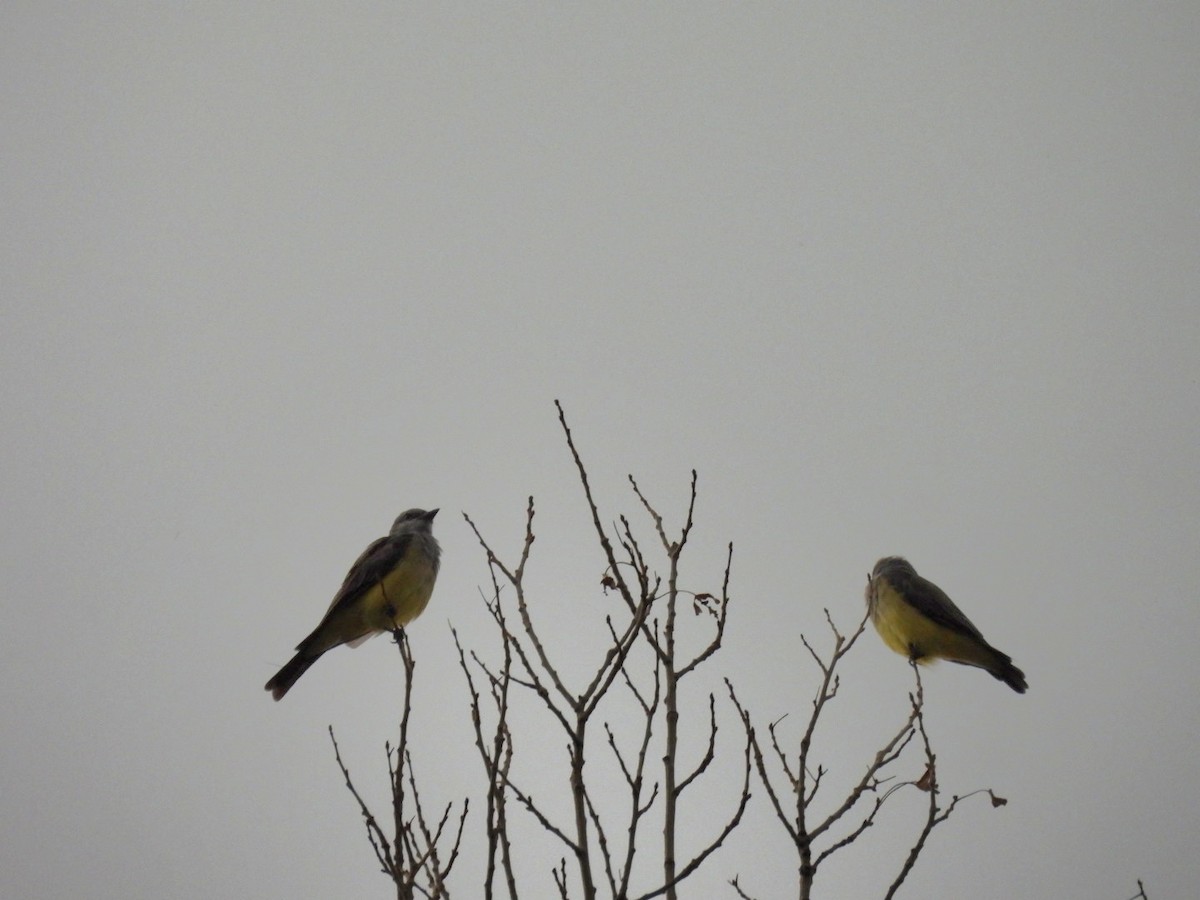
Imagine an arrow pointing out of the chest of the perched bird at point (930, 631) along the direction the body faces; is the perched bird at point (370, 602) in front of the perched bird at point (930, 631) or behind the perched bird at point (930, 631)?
in front

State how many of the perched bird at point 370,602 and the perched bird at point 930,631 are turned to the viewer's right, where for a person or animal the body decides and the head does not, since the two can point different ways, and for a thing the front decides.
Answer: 1

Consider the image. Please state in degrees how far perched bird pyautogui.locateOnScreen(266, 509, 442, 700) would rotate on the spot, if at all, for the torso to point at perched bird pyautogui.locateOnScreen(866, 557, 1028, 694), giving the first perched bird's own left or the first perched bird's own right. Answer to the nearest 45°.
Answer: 0° — it already faces it

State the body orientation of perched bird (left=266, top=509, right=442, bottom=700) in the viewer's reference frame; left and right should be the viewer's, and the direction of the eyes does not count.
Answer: facing to the right of the viewer

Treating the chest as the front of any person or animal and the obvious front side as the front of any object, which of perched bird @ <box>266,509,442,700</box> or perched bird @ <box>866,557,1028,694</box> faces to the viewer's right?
perched bird @ <box>266,509,442,700</box>

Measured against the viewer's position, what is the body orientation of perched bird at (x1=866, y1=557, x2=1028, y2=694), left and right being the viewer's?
facing to the left of the viewer
